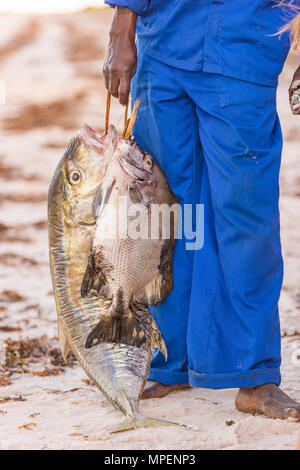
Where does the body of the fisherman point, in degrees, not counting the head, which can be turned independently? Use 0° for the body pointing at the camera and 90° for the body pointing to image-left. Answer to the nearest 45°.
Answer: approximately 0°
